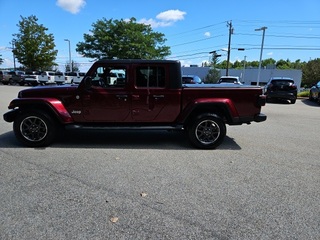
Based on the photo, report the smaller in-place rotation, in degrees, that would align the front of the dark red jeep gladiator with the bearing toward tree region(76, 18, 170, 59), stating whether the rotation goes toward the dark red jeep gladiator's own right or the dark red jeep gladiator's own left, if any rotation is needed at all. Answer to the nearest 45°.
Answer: approximately 90° to the dark red jeep gladiator's own right

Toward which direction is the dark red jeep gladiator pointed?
to the viewer's left

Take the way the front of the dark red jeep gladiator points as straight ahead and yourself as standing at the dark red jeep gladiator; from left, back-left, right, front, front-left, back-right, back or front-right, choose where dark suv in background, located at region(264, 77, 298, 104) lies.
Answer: back-right

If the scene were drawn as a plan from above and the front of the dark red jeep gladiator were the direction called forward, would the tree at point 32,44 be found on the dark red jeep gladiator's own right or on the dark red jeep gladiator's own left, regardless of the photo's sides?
on the dark red jeep gladiator's own right

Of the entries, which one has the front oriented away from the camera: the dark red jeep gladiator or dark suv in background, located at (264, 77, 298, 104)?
the dark suv in background

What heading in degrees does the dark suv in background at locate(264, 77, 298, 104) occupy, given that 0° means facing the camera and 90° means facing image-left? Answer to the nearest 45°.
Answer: approximately 180°

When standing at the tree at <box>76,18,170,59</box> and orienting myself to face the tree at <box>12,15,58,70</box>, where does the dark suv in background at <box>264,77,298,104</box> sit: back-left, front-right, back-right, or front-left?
back-left

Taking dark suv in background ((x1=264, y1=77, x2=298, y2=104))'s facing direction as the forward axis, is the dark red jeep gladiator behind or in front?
behind

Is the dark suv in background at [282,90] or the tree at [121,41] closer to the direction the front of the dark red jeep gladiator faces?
the tree

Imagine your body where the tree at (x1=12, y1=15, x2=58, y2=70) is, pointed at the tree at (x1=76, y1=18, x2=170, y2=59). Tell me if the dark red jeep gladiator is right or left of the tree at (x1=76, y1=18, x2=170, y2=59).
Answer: right

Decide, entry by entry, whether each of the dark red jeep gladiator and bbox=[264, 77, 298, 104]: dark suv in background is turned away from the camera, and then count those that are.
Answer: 1

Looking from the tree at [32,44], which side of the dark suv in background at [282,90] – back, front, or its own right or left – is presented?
left
